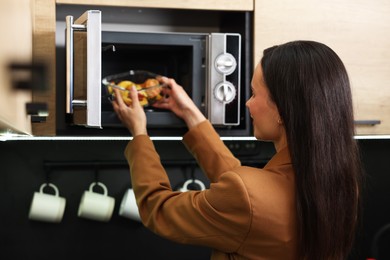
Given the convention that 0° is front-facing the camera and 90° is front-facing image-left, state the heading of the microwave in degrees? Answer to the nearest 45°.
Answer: approximately 0°

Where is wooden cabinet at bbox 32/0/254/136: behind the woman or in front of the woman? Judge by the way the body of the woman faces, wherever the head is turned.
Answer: in front

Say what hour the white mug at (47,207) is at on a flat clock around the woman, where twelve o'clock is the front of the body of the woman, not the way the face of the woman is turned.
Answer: The white mug is roughly at 12 o'clock from the woman.

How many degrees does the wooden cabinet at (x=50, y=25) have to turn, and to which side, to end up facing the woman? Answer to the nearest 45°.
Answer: approximately 45° to its left

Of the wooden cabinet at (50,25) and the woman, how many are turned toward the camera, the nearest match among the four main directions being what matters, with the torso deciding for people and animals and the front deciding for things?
1

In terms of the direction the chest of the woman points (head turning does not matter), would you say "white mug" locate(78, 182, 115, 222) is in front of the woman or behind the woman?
in front

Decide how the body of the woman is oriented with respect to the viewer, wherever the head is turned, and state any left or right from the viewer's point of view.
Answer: facing away from the viewer and to the left of the viewer
